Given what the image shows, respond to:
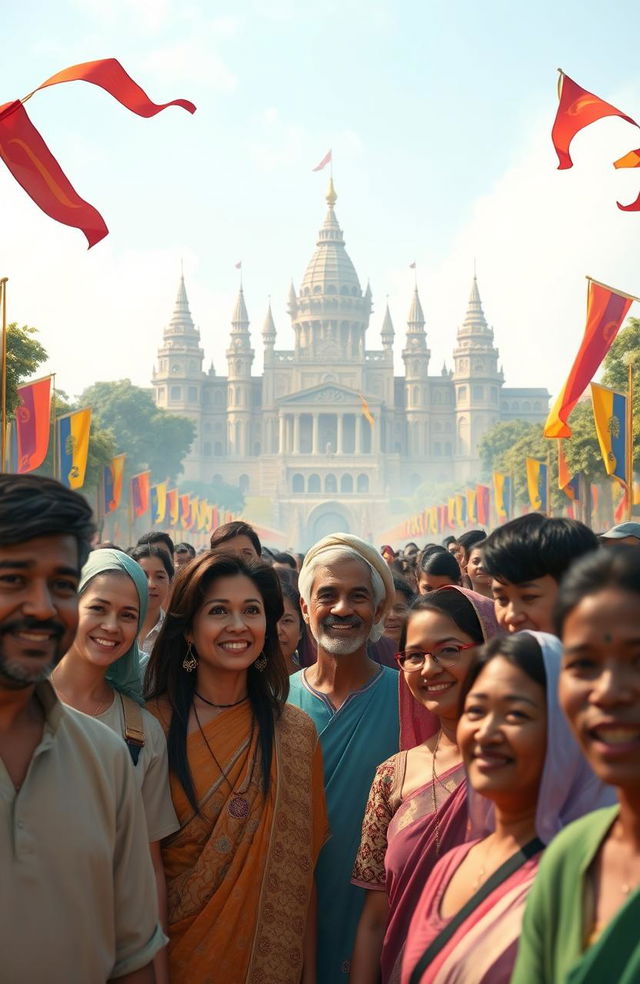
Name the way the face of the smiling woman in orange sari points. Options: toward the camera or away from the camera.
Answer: toward the camera

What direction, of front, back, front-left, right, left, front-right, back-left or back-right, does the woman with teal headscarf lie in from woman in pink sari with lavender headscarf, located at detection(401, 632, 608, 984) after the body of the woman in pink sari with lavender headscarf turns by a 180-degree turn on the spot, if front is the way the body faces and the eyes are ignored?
left

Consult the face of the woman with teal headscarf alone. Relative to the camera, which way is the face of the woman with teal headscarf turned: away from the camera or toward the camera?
toward the camera

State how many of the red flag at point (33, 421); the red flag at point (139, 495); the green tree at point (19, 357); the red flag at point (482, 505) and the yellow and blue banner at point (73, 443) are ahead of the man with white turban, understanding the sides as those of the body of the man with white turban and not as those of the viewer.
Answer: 0

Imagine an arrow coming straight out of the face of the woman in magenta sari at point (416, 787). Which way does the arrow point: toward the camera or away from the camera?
toward the camera

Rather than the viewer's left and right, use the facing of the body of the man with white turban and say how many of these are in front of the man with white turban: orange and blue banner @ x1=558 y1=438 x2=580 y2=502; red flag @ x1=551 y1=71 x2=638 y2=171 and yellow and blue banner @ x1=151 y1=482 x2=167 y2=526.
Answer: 0

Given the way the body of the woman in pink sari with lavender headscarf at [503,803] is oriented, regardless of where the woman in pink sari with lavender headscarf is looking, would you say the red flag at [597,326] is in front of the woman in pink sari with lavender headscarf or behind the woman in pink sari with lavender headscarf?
behind

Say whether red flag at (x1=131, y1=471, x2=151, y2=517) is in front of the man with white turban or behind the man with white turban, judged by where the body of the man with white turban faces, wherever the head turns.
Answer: behind

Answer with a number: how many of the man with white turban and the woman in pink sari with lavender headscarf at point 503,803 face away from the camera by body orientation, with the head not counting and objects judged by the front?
0

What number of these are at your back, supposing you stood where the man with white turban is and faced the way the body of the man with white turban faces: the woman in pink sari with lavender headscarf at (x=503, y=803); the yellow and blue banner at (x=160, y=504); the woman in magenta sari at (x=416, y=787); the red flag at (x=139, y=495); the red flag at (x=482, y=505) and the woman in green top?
3

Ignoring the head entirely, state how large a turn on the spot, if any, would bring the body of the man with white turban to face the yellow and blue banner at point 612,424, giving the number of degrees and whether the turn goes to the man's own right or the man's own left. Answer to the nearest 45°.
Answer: approximately 180°

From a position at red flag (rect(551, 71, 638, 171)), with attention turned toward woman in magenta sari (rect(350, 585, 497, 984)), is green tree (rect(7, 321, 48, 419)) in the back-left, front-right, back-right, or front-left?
back-right

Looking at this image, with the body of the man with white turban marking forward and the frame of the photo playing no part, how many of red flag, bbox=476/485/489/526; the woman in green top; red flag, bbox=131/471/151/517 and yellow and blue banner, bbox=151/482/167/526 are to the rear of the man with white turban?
3

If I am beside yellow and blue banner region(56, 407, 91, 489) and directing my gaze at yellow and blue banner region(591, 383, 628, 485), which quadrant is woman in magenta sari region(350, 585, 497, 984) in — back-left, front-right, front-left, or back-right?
front-right

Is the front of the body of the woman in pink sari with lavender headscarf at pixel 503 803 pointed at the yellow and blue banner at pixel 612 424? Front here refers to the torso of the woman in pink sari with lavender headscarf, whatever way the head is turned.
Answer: no

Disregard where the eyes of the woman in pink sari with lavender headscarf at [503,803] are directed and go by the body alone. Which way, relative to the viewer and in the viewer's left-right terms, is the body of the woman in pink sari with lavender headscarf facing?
facing the viewer and to the left of the viewer

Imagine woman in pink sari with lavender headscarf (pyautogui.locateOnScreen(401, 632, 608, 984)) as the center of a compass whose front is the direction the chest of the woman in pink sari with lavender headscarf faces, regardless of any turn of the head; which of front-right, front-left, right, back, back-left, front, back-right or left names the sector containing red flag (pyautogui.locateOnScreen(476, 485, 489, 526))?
back-right

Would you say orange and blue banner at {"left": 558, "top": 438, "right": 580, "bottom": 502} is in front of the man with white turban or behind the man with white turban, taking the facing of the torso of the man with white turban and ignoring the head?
behind

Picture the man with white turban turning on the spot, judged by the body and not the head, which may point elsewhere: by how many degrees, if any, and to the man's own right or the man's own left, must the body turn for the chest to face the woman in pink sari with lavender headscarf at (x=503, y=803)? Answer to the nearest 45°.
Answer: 0° — they already face them

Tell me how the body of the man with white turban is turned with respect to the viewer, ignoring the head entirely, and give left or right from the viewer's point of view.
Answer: facing the viewer

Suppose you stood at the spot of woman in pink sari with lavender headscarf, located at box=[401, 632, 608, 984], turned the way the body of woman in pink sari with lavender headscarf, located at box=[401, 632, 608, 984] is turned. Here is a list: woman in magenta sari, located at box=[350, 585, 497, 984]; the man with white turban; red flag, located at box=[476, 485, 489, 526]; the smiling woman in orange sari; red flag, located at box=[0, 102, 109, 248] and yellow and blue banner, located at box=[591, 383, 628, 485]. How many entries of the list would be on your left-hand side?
0
